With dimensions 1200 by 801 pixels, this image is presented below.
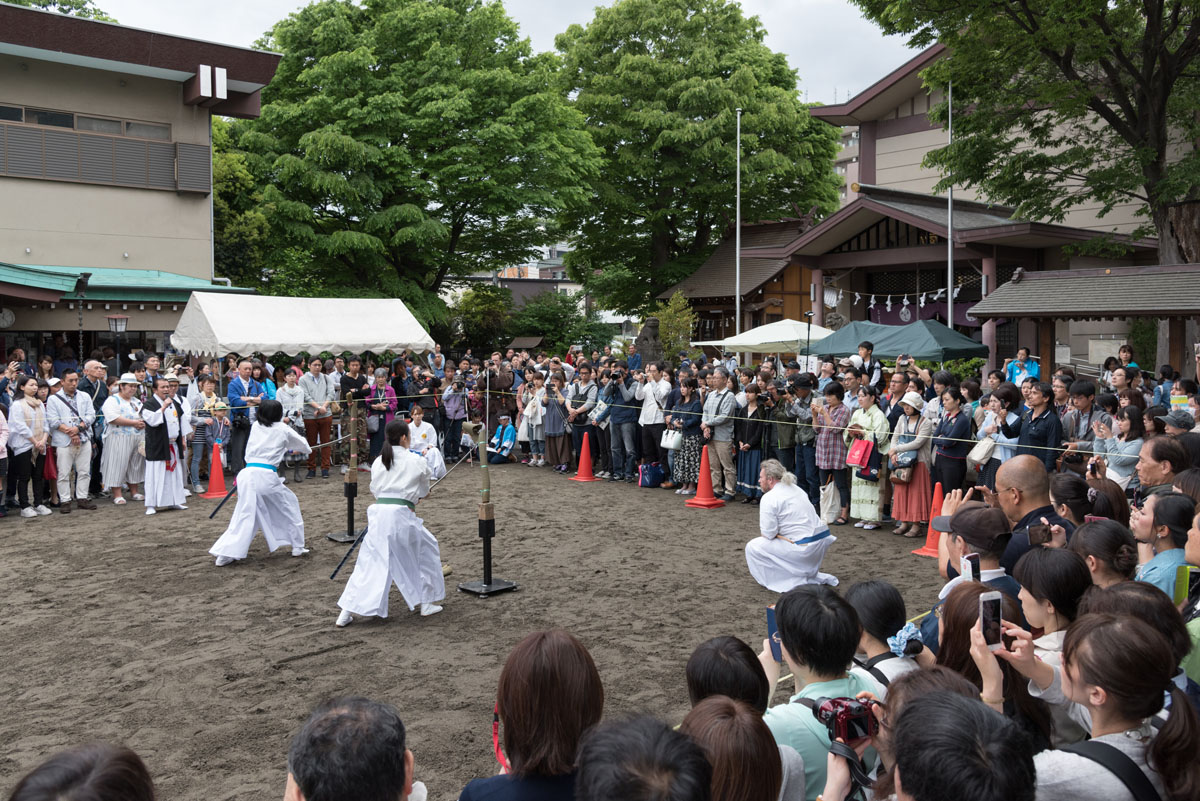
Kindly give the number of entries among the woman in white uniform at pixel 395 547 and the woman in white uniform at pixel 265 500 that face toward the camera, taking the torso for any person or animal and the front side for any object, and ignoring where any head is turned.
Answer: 0

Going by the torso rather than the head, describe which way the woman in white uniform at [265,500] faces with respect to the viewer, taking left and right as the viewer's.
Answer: facing away from the viewer and to the right of the viewer

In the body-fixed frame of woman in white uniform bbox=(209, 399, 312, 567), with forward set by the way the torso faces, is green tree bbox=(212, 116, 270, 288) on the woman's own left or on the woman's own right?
on the woman's own left

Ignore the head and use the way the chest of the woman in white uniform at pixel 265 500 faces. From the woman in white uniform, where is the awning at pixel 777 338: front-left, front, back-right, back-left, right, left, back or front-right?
front

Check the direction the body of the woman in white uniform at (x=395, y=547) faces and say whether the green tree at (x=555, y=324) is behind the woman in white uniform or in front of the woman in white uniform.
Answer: in front
